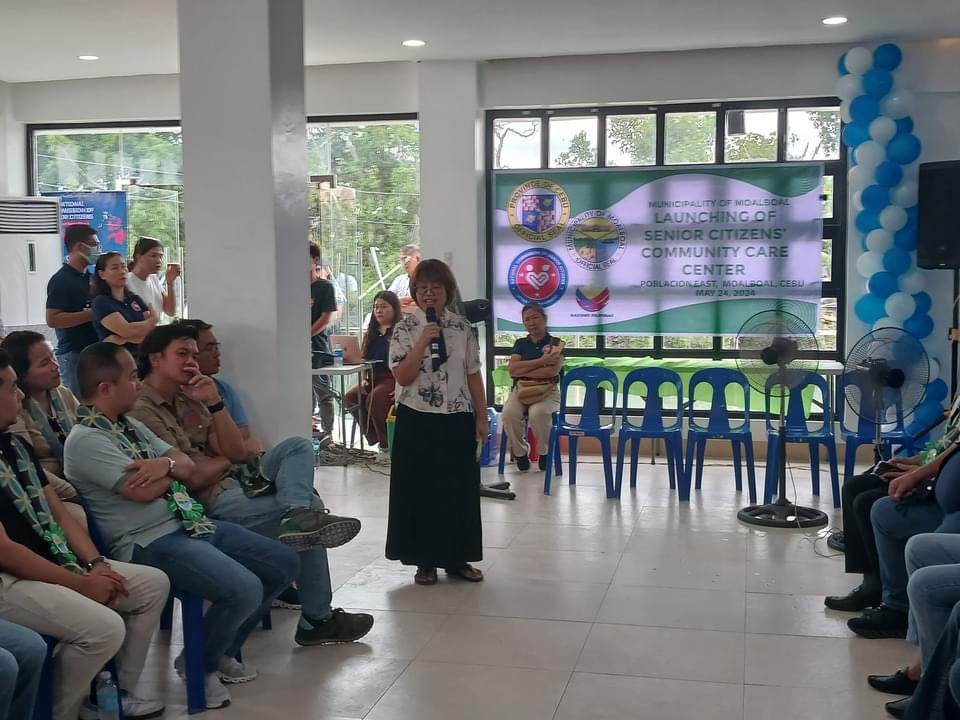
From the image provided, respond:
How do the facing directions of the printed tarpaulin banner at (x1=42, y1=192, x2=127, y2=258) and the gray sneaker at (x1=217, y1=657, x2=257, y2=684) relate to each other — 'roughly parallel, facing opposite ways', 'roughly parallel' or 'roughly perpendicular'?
roughly perpendicular

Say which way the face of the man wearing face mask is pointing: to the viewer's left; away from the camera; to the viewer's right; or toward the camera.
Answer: to the viewer's right

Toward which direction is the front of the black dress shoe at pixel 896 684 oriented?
to the viewer's left

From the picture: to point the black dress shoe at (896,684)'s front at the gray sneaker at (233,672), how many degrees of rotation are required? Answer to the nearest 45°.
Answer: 0° — it already faces it

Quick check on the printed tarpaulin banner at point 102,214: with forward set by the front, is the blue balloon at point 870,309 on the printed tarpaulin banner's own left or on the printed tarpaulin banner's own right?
on the printed tarpaulin banner's own left

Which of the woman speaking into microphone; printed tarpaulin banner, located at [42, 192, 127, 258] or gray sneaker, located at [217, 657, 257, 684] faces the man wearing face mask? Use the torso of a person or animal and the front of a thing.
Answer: the printed tarpaulin banner

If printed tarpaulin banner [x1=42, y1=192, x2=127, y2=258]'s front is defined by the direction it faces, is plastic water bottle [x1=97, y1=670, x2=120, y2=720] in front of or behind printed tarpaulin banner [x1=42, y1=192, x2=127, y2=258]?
in front

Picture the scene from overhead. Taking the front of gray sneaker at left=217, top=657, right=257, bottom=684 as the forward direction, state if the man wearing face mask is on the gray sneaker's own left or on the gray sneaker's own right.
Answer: on the gray sneaker's own left

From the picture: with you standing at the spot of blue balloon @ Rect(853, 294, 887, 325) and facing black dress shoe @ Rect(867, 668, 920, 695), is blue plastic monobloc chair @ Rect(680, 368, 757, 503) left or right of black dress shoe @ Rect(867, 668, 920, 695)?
right

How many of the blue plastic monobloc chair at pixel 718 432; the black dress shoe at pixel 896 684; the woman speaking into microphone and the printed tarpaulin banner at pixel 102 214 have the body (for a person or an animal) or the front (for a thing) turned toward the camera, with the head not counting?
3

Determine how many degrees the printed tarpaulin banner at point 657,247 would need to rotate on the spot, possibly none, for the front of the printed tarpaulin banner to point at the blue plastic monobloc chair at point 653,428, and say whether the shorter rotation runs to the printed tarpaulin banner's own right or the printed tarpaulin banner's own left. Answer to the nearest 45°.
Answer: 0° — it already faces it

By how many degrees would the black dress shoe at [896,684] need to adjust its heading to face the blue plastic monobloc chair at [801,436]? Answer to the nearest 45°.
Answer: approximately 90° to its right

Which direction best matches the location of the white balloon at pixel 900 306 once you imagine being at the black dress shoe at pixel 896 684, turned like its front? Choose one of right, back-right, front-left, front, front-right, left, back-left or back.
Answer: right

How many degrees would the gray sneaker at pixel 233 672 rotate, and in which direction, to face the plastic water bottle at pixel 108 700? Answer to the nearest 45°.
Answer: approximately 135° to its right

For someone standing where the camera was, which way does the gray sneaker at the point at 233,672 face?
facing to the right of the viewer
